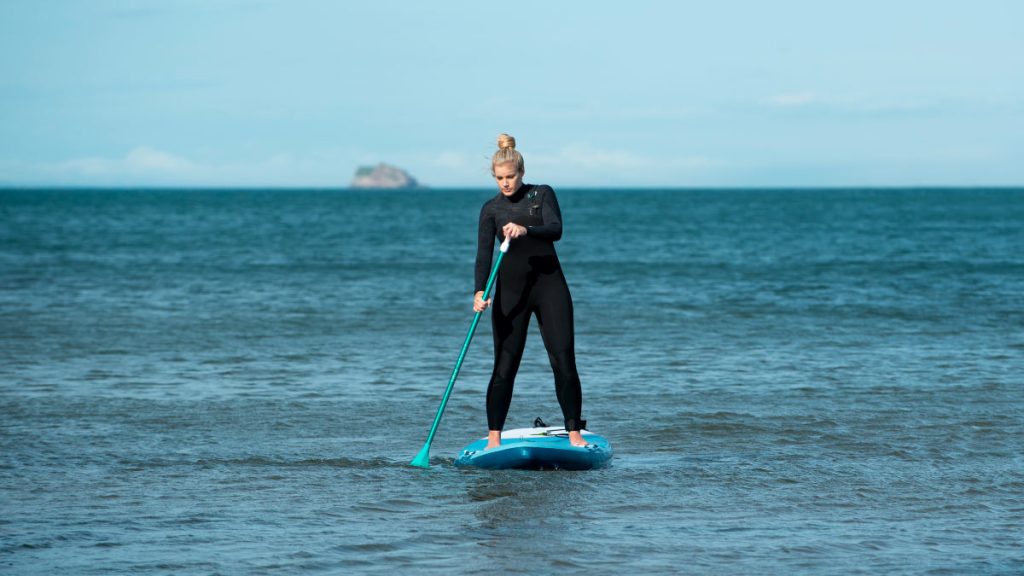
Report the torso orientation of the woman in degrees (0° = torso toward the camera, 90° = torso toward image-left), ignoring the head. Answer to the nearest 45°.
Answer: approximately 0°
